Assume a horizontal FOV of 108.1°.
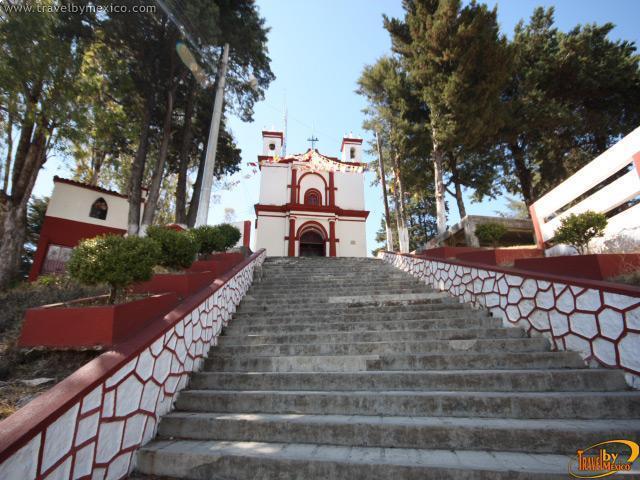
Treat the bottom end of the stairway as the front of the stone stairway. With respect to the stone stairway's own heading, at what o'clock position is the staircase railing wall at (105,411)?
The staircase railing wall is roughly at 2 o'clock from the stone stairway.

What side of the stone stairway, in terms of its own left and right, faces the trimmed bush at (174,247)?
right

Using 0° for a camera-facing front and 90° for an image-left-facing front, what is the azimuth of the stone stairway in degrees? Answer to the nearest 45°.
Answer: approximately 0°

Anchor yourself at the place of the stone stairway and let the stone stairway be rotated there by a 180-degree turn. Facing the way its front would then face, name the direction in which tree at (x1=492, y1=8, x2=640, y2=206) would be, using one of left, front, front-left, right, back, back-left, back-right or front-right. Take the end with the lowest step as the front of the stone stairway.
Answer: front-right

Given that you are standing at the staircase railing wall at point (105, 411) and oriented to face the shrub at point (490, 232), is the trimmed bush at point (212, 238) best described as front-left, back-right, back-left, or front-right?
front-left

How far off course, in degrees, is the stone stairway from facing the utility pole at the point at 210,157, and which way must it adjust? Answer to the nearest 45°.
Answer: approximately 135° to its right

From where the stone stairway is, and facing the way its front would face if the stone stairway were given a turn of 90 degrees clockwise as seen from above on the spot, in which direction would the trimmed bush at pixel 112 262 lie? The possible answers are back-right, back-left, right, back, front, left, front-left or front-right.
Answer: front

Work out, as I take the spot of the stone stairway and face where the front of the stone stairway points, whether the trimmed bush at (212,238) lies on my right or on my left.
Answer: on my right

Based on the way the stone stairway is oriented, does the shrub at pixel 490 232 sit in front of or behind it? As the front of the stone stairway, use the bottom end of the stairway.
behind

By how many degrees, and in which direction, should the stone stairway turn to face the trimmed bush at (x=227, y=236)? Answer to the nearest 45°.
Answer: approximately 135° to its right

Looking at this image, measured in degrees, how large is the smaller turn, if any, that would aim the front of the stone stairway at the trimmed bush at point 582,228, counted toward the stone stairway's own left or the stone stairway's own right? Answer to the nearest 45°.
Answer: approximately 135° to the stone stairway's own left

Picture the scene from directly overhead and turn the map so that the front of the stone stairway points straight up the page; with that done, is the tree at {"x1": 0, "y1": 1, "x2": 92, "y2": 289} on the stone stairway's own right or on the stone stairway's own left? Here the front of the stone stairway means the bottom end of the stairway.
on the stone stairway's own right

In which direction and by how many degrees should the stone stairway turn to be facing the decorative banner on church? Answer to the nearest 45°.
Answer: approximately 180°
